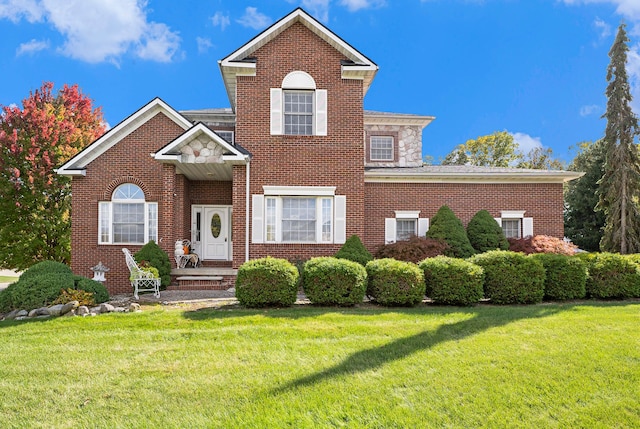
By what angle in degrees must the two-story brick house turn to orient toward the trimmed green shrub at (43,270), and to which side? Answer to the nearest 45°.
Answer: approximately 45° to its right

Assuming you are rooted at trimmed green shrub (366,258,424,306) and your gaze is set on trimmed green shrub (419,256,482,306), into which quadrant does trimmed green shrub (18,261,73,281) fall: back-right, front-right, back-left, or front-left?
back-left

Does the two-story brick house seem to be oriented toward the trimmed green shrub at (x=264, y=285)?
yes

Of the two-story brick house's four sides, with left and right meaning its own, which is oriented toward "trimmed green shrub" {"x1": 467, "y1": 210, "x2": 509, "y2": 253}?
left

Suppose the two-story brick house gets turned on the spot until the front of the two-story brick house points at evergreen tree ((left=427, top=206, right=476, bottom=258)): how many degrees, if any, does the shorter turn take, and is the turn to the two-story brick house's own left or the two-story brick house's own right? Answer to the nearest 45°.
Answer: approximately 90° to the two-story brick house's own left

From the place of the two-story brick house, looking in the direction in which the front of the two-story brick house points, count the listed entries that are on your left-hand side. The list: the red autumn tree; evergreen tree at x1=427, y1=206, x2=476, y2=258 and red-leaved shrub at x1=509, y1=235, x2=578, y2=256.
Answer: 2

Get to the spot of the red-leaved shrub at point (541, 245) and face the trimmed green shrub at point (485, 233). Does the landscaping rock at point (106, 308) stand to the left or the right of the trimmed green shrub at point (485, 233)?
left

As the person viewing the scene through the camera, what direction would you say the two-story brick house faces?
facing the viewer

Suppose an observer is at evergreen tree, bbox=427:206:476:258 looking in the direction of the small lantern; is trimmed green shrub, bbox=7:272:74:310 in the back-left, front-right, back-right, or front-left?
front-left

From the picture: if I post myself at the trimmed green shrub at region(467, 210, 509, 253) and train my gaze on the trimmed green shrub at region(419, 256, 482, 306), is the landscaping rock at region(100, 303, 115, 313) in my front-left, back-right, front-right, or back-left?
front-right

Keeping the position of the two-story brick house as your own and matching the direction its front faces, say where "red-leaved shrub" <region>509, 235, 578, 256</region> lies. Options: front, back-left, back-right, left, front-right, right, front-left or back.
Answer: left

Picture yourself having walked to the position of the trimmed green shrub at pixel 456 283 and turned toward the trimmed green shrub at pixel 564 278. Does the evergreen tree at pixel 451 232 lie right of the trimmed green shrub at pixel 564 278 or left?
left

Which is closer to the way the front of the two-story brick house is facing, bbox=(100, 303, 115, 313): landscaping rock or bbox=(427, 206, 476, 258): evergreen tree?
the landscaping rock

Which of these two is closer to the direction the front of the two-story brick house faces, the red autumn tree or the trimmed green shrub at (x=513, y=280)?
the trimmed green shrub
